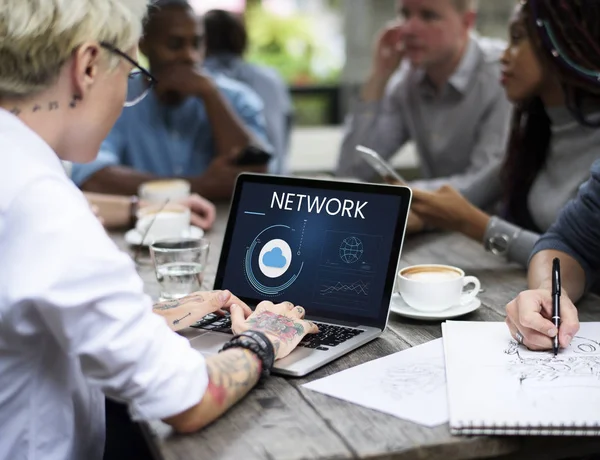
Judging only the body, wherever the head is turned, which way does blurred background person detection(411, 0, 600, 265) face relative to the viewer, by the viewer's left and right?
facing to the left of the viewer

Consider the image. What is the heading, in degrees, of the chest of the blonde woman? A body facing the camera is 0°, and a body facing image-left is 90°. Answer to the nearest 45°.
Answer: approximately 225°

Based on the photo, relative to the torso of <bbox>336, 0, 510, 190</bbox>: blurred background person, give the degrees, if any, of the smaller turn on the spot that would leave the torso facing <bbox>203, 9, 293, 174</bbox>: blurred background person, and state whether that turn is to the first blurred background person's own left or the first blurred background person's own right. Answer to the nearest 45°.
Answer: approximately 90° to the first blurred background person's own right

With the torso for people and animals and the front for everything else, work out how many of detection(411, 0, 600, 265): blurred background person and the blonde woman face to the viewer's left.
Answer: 1

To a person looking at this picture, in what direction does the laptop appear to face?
facing the viewer and to the left of the viewer

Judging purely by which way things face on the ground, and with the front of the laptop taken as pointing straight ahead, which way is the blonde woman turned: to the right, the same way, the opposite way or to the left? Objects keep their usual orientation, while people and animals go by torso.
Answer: the opposite way

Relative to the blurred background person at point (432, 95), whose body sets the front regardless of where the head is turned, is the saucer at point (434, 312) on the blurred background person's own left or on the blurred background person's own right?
on the blurred background person's own left

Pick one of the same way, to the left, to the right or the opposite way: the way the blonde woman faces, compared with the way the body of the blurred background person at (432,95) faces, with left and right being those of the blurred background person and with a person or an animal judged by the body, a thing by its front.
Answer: the opposite way

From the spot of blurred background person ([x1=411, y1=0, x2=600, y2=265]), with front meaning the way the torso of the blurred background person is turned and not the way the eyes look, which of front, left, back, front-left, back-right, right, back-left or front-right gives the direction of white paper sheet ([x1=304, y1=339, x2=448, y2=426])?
left

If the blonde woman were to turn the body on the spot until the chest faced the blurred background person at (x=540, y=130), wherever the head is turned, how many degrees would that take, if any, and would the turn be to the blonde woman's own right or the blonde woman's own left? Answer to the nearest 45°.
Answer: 0° — they already face them

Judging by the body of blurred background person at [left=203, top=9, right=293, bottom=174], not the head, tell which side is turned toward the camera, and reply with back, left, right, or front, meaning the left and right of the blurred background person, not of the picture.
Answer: back

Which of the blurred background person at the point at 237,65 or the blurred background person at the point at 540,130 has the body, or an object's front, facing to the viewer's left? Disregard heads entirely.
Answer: the blurred background person at the point at 540,130

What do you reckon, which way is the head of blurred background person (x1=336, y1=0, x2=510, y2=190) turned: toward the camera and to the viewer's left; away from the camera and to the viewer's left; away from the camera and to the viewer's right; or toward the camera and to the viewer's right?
toward the camera and to the viewer's left

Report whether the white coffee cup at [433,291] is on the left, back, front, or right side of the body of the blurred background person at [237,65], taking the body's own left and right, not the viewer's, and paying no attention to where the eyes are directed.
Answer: back

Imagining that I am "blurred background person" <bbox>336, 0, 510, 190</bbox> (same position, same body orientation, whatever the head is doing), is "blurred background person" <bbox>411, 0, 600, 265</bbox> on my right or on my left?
on my left

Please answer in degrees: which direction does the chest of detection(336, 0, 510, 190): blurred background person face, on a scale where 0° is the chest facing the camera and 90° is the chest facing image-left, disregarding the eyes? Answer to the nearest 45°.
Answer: approximately 45°

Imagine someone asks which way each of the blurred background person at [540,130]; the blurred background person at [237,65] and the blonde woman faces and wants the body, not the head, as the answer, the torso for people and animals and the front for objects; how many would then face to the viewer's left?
1

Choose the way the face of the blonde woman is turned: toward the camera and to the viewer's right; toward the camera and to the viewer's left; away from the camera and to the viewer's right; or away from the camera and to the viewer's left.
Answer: away from the camera and to the viewer's right

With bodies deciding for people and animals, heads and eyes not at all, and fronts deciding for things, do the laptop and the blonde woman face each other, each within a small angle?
yes
